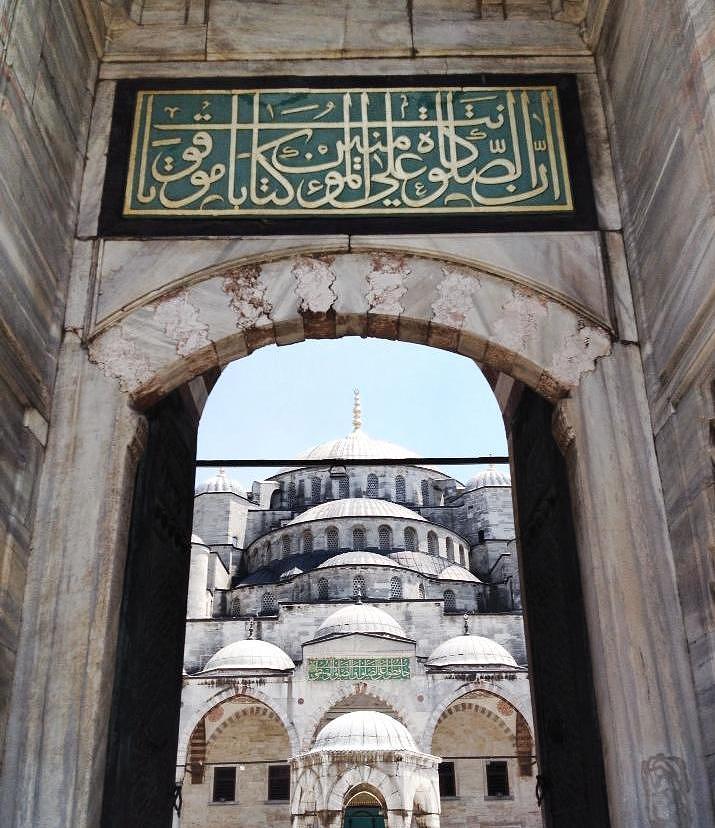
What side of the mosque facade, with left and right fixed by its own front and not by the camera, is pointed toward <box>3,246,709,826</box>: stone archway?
front

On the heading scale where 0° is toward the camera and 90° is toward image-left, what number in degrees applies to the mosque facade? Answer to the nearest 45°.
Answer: approximately 0°
